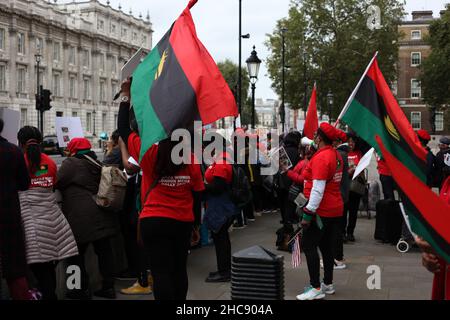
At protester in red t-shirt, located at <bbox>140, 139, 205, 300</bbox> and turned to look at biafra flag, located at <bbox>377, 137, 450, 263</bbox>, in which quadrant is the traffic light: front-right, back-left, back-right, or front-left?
back-left

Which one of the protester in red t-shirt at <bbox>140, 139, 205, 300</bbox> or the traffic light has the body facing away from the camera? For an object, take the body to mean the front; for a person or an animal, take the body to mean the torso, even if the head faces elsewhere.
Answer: the protester in red t-shirt

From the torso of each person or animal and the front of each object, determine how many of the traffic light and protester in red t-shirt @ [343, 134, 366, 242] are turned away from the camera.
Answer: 0

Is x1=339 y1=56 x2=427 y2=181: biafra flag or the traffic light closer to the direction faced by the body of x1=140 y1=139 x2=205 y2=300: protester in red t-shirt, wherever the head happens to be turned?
the traffic light

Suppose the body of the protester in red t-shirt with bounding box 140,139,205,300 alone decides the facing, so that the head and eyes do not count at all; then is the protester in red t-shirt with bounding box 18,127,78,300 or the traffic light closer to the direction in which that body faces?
the traffic light

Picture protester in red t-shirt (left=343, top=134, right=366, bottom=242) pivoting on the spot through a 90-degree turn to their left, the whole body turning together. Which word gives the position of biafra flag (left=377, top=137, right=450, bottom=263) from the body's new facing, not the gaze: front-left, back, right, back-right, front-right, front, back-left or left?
front-right

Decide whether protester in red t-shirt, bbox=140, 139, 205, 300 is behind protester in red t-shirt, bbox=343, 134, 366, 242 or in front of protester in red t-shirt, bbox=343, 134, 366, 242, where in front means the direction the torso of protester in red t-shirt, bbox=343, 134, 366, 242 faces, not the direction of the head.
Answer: in front

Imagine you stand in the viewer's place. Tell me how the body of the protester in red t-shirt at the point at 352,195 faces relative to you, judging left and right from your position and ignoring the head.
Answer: facing the viewer and to the left of the viewer

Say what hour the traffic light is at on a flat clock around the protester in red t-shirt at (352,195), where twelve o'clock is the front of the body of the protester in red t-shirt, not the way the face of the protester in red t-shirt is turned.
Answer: The traffic light is roughly at 3 o'clock from the protester in red t-shirt.

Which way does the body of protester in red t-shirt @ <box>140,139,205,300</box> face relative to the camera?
away from the camera

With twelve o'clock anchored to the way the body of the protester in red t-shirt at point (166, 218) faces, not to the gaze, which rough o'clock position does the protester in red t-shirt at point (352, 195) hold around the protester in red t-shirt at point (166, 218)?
the protester in red t-shirt at point (352, 195) is roughly at 1 o'clock from the protester in red t-shirt at point (166, 218).
